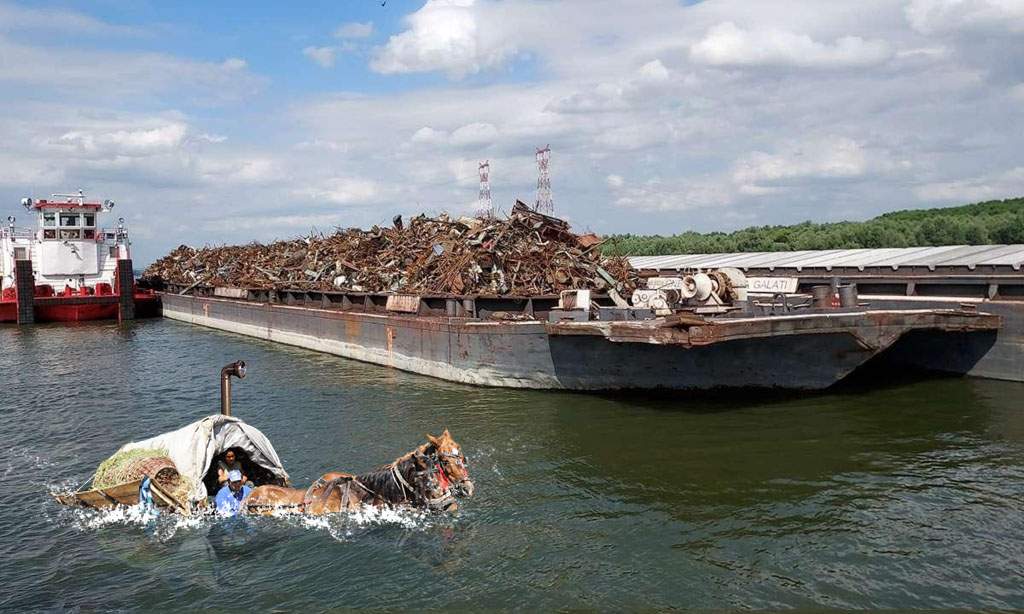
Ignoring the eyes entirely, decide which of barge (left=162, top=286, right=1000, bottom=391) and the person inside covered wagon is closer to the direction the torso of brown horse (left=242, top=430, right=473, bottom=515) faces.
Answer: the barge

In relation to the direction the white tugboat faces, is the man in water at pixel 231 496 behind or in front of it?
in front

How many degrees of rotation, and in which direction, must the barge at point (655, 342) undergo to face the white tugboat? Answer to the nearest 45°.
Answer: approximately 180°

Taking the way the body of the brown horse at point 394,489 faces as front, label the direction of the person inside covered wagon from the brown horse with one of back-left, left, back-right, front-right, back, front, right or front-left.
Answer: back-left

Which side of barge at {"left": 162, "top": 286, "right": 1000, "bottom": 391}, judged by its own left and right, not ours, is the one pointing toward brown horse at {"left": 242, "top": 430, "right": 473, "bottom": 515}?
right

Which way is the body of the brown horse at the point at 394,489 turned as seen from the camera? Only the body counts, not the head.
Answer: to the viewer's right

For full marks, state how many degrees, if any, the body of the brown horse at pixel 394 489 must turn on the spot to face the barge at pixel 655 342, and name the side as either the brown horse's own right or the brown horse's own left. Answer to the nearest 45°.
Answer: approximately 45° to the brown horse's own left

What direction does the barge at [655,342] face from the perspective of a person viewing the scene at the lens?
facing the viewer and to the right of the viewer

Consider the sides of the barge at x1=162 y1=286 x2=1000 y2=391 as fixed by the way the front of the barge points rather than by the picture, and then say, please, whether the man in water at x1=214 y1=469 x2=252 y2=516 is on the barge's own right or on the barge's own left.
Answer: on the barge's own right
